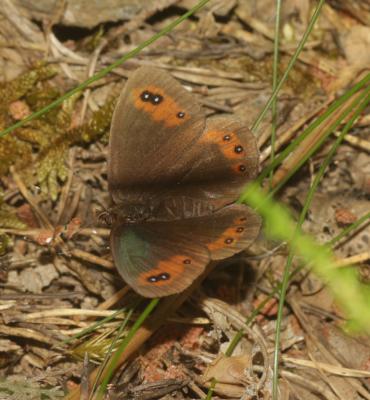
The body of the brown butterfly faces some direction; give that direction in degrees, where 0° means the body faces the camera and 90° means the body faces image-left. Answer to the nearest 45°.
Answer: approximately 90°
